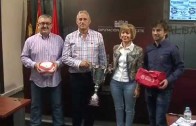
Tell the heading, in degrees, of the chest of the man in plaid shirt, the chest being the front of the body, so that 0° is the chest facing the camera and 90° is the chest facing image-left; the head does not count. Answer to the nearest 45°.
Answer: approximately 0°

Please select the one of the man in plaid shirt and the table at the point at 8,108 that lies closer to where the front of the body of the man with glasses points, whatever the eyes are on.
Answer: the table

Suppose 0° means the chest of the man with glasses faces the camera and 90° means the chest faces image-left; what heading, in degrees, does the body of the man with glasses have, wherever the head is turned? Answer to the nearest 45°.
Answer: approximately 0°

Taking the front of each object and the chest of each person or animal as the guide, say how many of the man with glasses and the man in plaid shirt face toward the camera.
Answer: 2

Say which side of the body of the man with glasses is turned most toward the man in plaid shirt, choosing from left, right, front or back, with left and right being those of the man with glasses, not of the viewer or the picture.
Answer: left

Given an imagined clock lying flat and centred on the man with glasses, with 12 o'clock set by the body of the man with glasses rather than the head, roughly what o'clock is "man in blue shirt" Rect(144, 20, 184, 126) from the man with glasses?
The man in blue shirt is roughly at 10 o'clock from the man with glasses.

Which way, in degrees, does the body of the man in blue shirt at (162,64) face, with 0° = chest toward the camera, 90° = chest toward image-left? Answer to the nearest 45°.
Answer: approximately 45°
